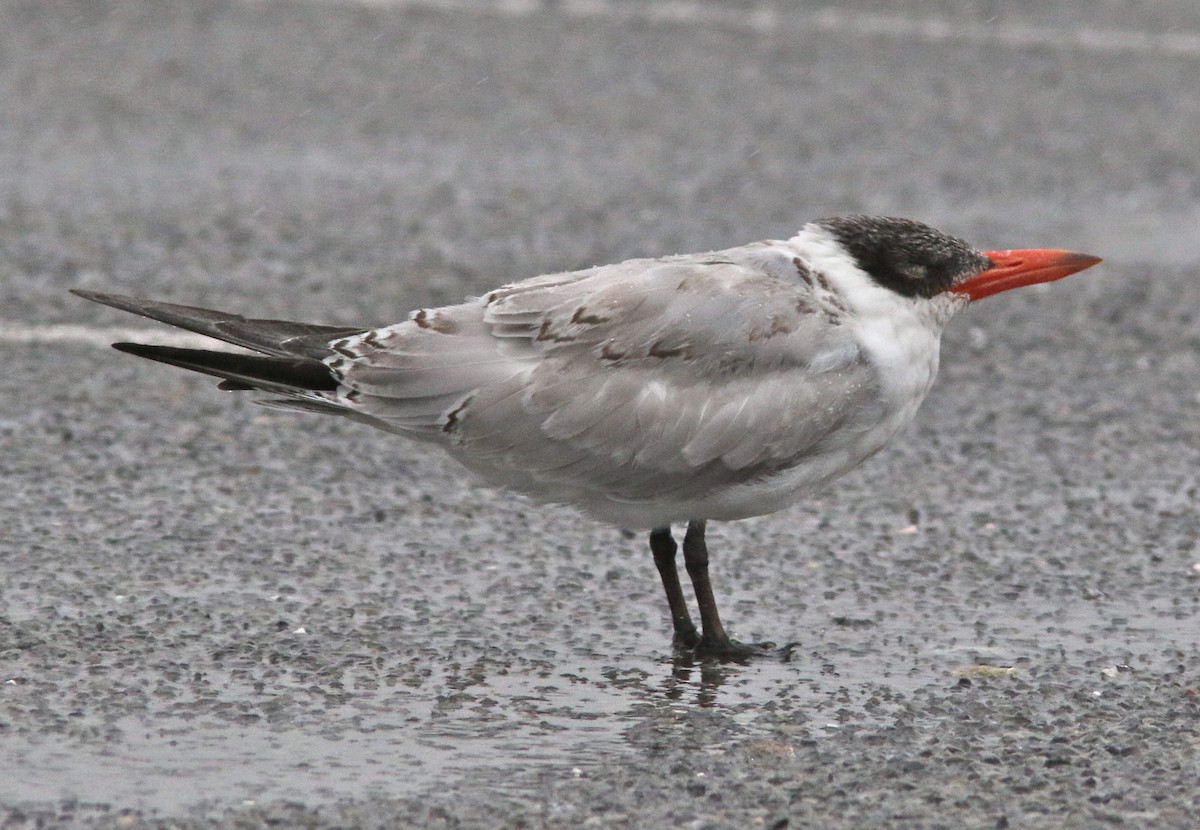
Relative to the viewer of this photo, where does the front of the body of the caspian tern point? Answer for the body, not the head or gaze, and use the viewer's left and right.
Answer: facing to the right of the viewer
